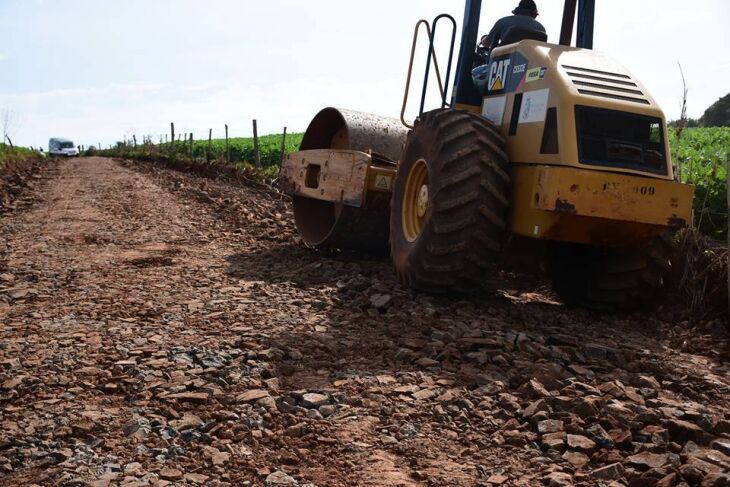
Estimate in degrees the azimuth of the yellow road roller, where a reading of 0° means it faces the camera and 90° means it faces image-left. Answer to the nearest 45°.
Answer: approximately 135°

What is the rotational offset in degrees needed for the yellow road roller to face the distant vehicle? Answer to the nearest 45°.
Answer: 0° — it already faces it
